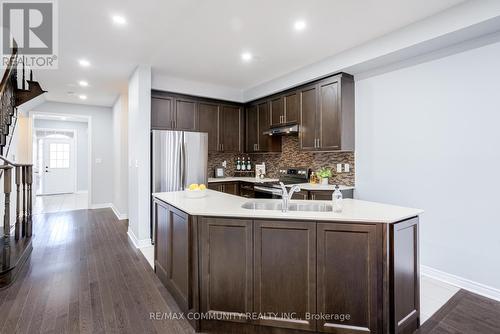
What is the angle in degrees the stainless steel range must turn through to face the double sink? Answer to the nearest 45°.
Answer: approximately 45° to its left

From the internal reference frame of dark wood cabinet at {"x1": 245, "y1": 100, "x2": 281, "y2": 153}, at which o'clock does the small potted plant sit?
The small potted plant is roughly at 9 o'clock from the dark wood cabinet.

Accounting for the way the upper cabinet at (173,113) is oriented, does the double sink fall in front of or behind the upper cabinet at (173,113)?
in front

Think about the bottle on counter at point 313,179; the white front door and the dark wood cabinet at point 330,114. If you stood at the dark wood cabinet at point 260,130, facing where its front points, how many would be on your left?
2

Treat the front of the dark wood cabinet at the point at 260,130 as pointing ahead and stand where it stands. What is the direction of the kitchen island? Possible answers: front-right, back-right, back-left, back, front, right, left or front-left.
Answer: front-left

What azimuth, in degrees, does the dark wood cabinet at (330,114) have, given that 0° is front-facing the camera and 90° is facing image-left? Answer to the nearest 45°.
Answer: approximately 45°

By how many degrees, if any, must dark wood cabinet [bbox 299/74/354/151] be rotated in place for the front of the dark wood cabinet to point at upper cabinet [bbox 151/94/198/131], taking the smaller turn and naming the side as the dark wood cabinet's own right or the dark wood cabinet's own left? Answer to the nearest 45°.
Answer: approximately 45° to the dark wood cabinet's own right

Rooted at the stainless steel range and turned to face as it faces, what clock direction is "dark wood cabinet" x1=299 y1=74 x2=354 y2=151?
The dark wood cabinet is roughly at 9 o'clock from the stainless steel range.

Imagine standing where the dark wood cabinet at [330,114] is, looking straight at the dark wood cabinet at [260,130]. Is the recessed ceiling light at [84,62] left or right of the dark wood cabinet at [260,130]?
left

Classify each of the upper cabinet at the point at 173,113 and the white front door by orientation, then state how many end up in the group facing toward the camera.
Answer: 2

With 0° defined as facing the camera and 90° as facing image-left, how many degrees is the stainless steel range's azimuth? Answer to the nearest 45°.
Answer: approximately 45°

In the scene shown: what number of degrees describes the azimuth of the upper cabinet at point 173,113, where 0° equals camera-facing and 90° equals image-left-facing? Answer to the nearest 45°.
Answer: approximately 0°
